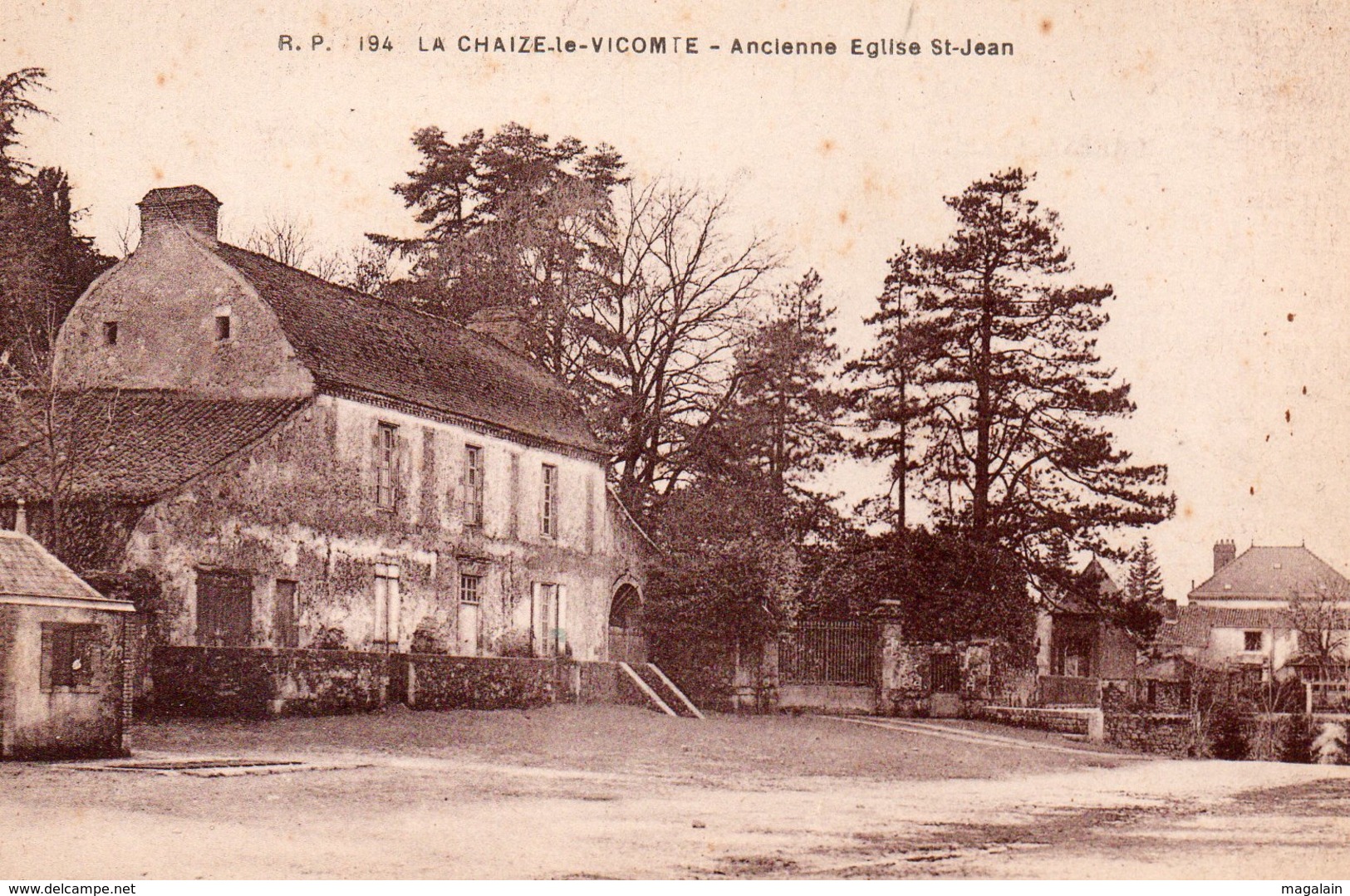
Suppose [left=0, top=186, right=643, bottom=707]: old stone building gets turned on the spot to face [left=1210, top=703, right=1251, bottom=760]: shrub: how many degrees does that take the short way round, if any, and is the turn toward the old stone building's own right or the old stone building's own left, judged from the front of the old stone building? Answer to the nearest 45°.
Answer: approximately 45° to the old stone building's own left

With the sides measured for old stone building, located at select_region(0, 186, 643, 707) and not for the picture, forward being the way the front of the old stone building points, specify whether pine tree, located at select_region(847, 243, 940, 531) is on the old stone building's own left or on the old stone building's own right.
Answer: on the old stone building's own left

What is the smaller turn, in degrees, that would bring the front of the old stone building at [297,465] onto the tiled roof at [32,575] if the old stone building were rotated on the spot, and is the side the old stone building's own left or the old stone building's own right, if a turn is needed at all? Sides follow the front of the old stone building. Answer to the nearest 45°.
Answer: approximately 45° to the old stone building's own right

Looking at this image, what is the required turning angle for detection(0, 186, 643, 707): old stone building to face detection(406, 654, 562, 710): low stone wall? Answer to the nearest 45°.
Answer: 0° — it already faces it

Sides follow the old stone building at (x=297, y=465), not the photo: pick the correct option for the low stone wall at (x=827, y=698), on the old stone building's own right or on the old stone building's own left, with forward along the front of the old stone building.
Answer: on the old stone building's own left

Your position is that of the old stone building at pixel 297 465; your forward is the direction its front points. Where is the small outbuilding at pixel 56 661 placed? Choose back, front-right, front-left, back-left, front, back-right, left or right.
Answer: front-right

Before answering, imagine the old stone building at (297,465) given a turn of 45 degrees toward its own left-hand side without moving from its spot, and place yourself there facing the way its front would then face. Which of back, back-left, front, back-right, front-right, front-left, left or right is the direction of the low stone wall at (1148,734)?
front

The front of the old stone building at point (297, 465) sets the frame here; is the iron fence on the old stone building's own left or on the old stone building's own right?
on the old stone building's own left

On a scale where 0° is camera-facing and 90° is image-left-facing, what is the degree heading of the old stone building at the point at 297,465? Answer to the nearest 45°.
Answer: approximately 315°

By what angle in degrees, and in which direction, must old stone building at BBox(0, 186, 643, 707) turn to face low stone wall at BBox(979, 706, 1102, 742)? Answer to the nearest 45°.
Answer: approximately 45° to its left

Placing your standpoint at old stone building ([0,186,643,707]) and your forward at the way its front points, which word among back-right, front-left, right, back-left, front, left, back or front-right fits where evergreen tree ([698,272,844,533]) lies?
left

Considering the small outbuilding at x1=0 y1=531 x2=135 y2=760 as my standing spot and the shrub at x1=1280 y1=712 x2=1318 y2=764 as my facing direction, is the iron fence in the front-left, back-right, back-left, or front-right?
front-left
